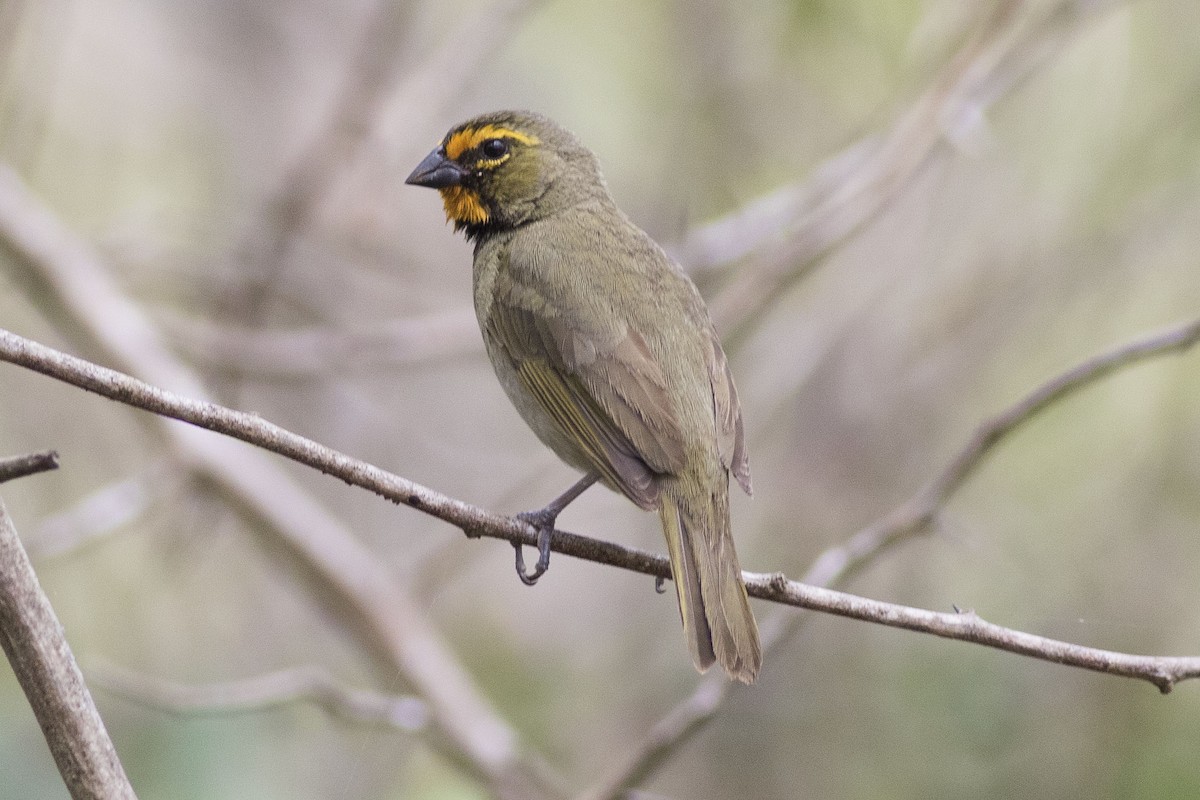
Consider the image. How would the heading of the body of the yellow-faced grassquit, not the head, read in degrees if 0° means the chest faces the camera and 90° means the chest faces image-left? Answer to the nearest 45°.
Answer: approximately 135°

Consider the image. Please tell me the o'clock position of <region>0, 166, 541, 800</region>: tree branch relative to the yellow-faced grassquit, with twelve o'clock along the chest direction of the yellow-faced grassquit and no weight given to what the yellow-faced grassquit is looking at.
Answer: The tree branch is roughly at 12 o'clock from the yellow-faced grassquit.
